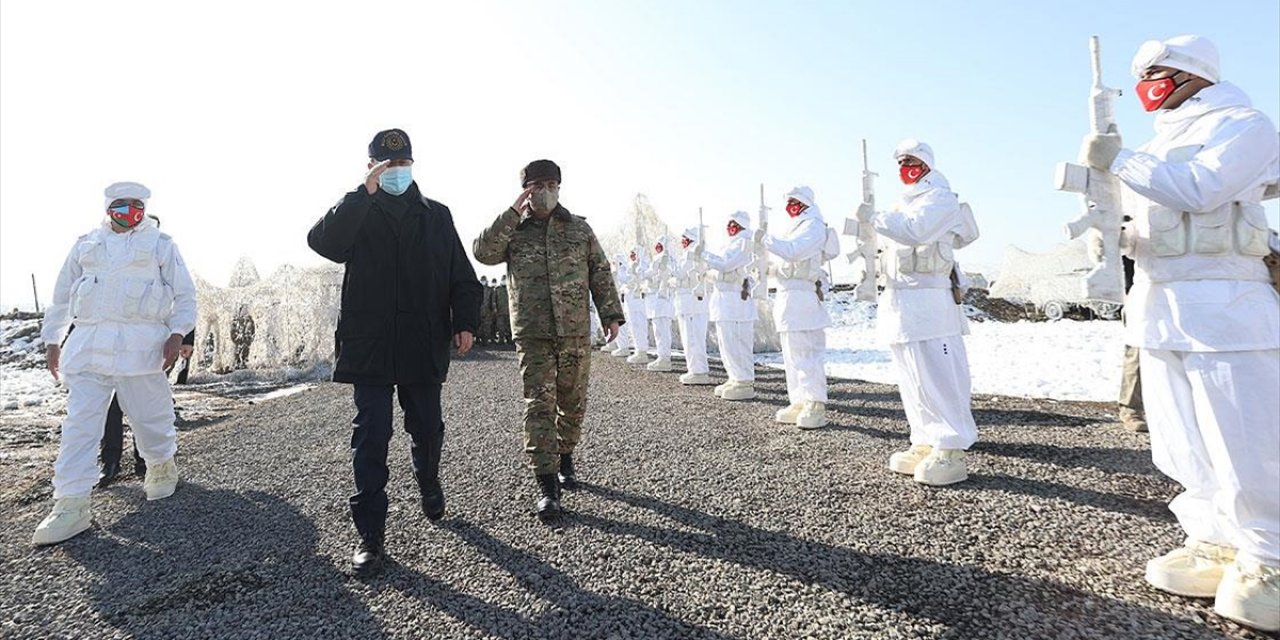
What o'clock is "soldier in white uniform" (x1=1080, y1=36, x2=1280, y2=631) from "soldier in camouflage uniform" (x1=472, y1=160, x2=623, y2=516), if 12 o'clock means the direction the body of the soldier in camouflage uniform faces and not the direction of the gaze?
The soldier in white uniform is roughly at 10 o'clock from the soldier in camouflage uniform.

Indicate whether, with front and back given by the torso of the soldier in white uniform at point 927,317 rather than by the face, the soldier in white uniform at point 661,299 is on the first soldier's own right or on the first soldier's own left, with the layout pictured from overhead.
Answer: on the first soldier's own right

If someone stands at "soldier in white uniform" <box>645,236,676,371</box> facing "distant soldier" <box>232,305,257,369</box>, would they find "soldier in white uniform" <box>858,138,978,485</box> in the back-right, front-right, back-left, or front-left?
back-left

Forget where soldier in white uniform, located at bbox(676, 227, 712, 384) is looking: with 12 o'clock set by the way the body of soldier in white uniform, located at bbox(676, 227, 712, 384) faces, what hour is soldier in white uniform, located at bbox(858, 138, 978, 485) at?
soldier in white uniform, located at bbox(858, 138, 978, 485) is roughly at 10 o'clock from soldier in white uniform, located at bbox(676, 227, 712, 384).

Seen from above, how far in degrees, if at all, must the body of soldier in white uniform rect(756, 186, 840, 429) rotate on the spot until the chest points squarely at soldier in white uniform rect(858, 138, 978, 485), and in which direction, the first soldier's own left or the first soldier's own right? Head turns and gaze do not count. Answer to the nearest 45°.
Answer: approximately 45° to the first soldier's own left

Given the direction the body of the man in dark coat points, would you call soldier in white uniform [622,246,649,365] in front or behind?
behind

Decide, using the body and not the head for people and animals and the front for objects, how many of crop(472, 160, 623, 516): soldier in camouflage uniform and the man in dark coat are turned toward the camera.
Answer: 2

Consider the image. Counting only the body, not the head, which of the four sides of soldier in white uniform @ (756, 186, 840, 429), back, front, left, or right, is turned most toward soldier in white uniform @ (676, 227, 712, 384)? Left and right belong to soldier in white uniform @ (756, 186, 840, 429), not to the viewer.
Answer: right

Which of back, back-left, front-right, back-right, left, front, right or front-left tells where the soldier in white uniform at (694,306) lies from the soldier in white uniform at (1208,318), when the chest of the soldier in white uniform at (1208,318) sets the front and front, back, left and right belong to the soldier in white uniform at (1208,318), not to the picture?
right

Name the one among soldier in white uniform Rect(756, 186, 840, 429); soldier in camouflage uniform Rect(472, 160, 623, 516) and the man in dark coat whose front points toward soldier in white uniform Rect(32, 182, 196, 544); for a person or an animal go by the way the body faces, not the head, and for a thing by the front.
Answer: soldier in white uniform Rect(756, 186, 840, 429)

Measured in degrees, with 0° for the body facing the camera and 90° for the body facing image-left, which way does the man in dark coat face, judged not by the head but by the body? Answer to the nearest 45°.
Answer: approximately 0°
